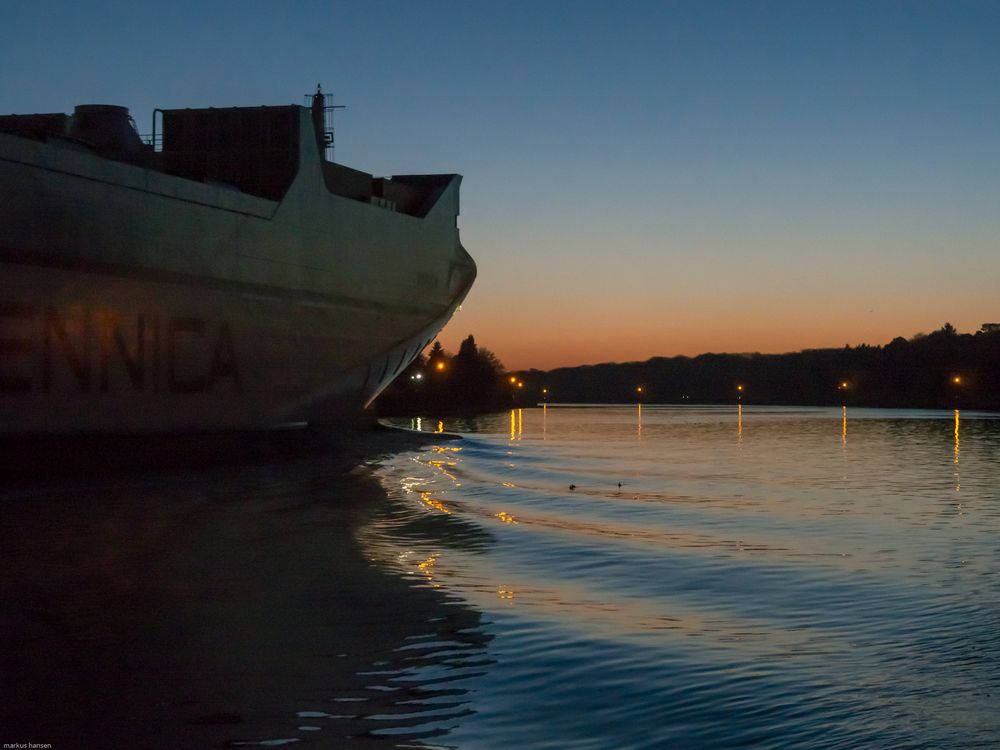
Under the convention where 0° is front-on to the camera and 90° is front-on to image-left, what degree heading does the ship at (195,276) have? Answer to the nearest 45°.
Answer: approximately 225°
